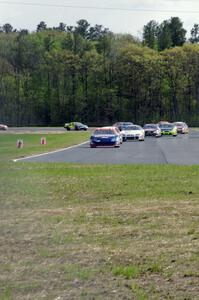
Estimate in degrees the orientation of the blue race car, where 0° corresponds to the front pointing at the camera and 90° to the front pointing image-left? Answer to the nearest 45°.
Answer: approximately 0°
